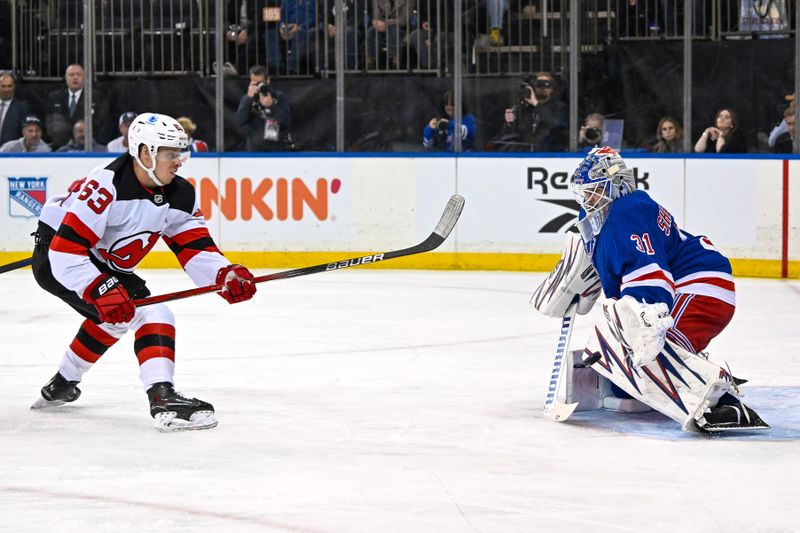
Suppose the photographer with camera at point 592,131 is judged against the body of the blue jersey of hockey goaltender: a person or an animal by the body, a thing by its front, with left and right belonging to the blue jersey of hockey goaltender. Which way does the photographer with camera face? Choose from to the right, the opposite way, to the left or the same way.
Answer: to the left

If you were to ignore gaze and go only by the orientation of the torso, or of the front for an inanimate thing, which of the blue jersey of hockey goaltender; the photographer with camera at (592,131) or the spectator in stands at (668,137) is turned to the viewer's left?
the blue jersey of hockey goaltender

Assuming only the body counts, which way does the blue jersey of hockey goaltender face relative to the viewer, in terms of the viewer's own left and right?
facing to the left of the viewer

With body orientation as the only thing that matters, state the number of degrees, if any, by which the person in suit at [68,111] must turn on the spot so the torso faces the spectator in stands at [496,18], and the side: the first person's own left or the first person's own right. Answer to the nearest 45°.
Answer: approximately 90° to the first person's own left

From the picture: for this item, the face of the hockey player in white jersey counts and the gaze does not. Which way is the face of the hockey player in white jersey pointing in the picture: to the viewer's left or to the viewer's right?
to the viewer's right

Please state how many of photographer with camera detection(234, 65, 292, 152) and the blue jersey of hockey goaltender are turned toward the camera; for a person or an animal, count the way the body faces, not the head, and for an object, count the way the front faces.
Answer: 1

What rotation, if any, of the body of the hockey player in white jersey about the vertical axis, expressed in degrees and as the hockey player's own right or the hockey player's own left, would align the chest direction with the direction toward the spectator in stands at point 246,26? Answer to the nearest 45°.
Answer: approximately 135° to the hockey player's own left

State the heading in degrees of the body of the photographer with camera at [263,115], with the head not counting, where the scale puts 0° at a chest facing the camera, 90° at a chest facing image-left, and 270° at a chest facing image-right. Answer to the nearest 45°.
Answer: approximately 0°
